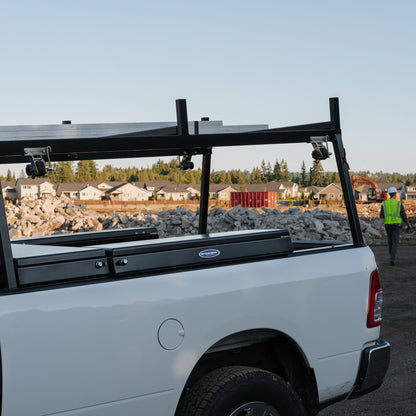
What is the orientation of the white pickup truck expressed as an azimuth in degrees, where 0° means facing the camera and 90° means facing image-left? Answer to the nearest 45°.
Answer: approximately 45°

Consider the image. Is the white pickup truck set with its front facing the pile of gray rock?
no

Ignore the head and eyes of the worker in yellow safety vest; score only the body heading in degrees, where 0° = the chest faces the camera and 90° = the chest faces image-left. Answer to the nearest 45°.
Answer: approximately 180°

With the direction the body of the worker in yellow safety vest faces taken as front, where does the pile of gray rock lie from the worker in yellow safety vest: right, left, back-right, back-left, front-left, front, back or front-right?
front-left
